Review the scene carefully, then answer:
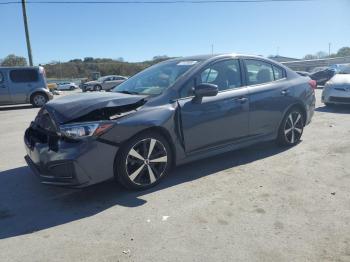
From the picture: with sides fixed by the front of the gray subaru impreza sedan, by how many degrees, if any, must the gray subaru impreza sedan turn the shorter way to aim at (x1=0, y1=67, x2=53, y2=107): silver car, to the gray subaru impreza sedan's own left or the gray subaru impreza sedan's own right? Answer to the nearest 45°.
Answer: approximately 90° to the gray subaru impreza sedan's own right

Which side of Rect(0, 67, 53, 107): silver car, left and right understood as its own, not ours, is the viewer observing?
left

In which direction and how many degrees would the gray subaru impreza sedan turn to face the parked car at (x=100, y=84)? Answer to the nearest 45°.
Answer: approximately 135° to its right

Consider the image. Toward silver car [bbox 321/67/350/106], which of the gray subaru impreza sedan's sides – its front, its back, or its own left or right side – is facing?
back

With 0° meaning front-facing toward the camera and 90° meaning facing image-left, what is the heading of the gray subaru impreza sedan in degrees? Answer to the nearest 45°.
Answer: approximately 45°
